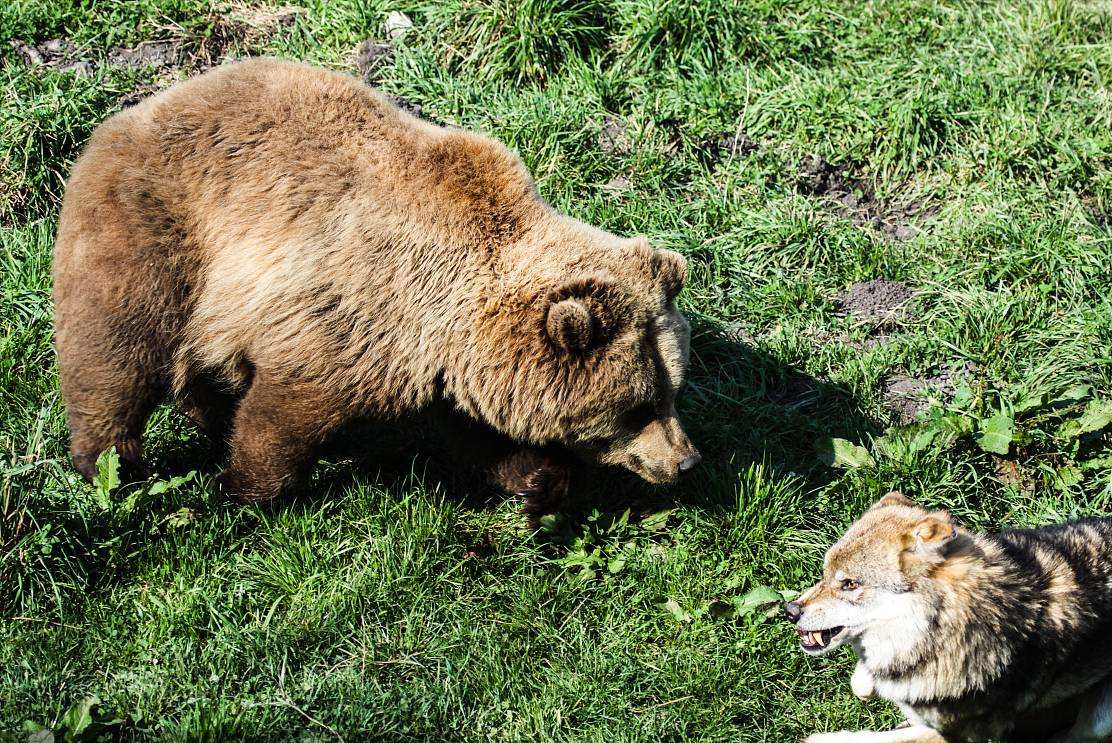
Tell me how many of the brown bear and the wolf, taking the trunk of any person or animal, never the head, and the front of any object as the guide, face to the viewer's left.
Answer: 1

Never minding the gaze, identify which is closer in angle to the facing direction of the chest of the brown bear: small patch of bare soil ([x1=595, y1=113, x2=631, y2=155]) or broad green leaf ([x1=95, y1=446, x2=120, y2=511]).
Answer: the small patch of bare soil

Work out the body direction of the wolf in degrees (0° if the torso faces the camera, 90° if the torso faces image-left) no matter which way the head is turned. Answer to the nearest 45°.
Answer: approximately 90°

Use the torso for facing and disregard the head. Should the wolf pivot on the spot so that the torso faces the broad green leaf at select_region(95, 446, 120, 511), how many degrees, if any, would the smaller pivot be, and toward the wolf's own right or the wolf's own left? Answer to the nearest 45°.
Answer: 0° — it already faces it

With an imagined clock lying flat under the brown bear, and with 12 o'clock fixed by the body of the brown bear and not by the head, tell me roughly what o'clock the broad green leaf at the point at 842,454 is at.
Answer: The broad green leaf is roughly at 12 o'clock from the brown bear.

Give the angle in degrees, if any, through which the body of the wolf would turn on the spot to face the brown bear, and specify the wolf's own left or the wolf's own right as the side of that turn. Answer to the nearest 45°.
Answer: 0° — it already faces it

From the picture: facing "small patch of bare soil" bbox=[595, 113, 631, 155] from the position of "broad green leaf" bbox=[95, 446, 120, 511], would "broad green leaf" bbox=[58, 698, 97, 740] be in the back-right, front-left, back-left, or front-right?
back-right

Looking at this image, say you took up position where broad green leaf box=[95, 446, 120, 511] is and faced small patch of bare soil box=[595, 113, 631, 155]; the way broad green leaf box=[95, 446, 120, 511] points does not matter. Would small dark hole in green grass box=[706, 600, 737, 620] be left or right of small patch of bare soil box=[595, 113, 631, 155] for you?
right

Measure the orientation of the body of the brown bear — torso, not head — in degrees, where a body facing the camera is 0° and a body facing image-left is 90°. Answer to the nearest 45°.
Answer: approximately 270°

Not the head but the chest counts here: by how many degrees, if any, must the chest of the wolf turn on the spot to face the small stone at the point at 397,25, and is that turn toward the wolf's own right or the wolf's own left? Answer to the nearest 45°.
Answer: approximately 45° to the wolf's own right
